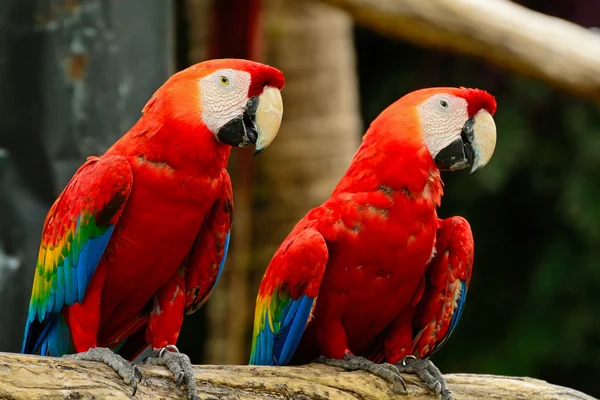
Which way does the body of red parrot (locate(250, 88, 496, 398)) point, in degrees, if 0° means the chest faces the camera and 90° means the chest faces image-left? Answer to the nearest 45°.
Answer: approximately 315°

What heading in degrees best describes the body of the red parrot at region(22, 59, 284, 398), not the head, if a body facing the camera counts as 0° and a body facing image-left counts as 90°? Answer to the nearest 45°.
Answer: approximately 315°

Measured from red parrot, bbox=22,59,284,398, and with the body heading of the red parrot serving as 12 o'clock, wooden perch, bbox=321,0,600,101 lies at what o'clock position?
The wooden perch is roughly at 9 o'clock from the red parrot.

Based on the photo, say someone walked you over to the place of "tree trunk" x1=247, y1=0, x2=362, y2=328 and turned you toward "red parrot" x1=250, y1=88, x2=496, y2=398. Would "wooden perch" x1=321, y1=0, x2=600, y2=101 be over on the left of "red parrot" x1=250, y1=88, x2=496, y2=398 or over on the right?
left

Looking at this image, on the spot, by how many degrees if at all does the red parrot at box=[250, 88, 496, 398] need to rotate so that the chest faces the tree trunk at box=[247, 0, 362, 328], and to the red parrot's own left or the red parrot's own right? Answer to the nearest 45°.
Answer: approximately 135° to the red parrot's own left

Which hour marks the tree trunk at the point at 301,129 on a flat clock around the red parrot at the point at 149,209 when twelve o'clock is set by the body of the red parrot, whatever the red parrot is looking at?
The tree trunk is roughly at 8 o'clock from the red parrot.

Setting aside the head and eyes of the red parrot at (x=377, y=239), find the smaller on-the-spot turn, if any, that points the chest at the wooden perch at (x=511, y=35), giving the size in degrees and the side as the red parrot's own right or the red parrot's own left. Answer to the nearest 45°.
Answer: approximately 135° to the red parrot's own left
